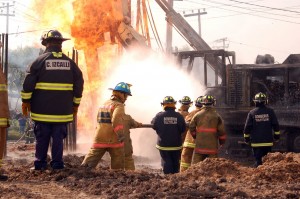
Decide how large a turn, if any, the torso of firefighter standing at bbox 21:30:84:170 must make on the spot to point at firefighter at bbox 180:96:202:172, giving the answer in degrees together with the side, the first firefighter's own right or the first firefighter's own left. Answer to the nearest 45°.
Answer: approximately 45° to the first firefighter's own right

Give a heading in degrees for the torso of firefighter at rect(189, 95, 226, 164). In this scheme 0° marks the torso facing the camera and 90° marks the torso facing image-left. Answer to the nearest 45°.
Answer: approximately 180°

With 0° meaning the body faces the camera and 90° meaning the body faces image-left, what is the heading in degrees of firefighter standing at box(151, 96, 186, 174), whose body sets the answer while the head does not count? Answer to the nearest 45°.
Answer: approximately 180°

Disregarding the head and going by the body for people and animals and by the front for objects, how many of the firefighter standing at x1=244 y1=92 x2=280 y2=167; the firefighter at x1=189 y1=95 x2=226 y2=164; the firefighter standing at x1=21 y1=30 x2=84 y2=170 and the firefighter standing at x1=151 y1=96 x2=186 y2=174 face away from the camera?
4

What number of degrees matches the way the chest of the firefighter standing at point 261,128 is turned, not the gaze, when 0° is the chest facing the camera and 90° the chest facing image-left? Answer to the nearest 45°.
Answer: approximately 180°

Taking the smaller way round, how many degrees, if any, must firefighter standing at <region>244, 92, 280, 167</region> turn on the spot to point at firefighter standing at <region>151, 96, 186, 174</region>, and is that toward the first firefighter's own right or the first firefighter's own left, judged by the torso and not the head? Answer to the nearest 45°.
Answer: approximately 135° to the first firefighter's own left

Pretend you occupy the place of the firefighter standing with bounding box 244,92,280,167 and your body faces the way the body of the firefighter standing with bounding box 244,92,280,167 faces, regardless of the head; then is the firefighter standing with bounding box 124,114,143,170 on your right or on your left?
on your left

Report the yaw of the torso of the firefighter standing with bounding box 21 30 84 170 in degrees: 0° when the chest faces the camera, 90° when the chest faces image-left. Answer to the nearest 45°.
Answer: approximately 180°

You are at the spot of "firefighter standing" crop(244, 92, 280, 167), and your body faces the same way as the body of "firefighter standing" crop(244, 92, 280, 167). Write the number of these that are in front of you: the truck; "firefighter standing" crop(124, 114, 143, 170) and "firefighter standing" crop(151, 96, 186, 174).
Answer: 1

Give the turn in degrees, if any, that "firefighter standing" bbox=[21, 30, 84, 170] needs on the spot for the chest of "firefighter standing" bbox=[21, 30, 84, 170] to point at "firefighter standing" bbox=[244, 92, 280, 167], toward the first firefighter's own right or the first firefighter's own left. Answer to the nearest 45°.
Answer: approximately 45° to the first firefighter's own right
